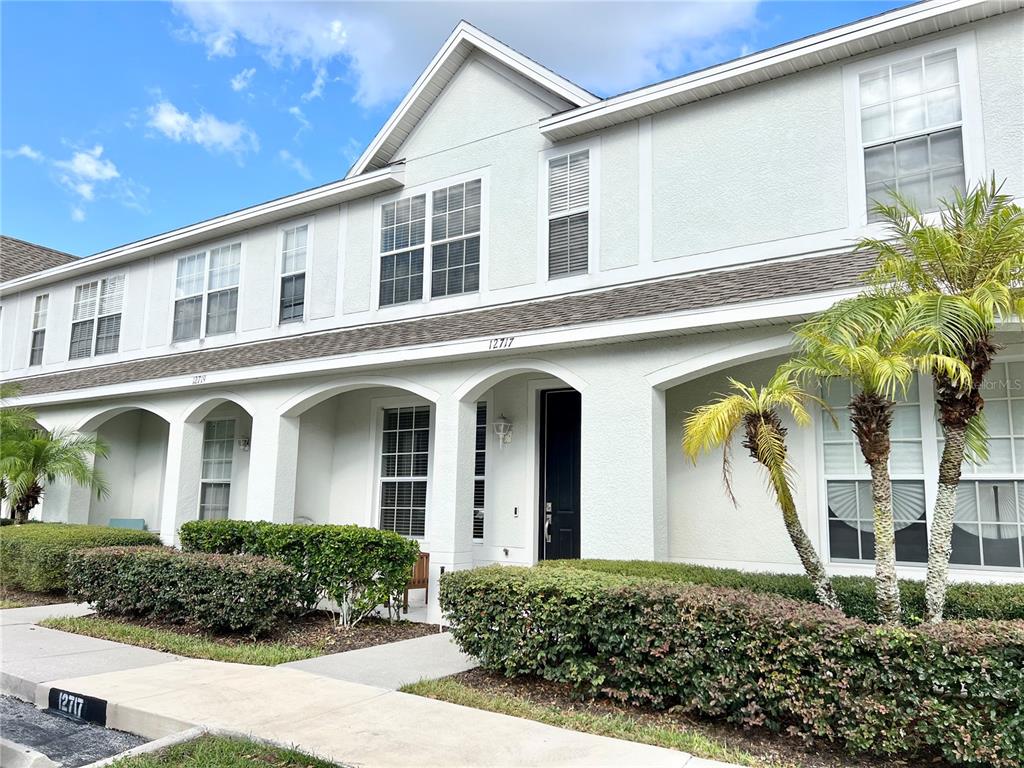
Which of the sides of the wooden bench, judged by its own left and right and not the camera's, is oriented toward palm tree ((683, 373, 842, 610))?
left

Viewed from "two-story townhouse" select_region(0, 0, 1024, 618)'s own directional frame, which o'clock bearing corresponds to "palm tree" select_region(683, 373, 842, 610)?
The palm tree is roughly at 10 o'clock from the two-story townhouse.

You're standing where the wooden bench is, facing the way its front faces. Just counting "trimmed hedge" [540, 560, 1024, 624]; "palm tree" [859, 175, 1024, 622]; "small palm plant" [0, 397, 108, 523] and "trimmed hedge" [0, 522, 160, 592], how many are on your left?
2

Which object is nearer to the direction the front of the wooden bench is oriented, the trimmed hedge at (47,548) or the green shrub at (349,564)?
the green shrub

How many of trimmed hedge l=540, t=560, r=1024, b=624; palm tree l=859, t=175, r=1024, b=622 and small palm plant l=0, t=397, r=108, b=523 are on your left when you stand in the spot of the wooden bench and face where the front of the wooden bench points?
2

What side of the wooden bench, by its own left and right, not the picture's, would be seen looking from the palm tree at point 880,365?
left

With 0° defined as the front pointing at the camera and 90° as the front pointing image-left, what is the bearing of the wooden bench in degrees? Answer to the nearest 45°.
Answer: approximately 45°

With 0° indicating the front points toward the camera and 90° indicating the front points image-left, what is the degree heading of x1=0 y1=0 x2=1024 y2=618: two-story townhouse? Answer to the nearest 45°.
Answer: approximately 45°
